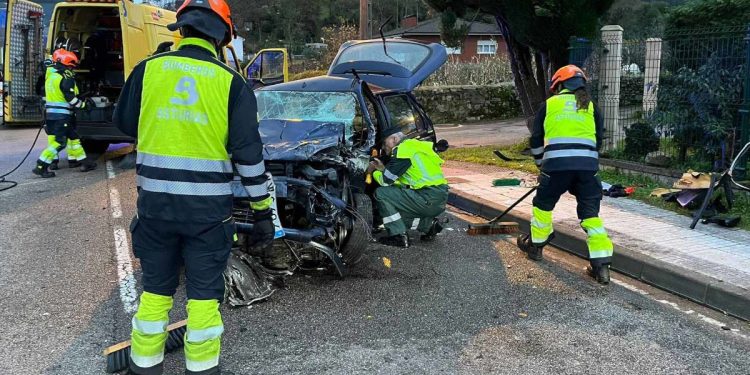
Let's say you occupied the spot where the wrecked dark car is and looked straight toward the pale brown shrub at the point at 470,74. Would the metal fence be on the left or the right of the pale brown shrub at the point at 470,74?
right

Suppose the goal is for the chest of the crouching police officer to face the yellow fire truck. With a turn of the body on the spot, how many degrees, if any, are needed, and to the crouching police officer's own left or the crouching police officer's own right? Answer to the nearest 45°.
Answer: approximately 45° to the crouching police officer's own right

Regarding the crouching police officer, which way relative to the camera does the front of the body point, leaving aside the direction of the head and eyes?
to the viewer's left

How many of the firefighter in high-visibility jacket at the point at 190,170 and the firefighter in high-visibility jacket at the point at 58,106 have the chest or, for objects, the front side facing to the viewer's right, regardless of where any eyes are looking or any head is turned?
1

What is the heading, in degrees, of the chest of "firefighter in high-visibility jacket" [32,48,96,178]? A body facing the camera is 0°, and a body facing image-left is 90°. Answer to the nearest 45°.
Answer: approximately 270°

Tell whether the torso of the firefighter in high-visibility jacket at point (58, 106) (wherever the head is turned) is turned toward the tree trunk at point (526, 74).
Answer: yes

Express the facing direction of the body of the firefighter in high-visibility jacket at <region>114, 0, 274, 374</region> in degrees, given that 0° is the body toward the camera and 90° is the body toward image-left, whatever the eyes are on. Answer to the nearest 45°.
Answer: approximately 180°

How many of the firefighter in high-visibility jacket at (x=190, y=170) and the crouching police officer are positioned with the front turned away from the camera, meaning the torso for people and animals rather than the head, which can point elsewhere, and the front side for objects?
1

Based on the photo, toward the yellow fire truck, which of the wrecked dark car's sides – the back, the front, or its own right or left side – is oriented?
right

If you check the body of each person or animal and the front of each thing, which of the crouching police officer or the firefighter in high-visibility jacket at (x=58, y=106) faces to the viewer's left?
the crouching police officer

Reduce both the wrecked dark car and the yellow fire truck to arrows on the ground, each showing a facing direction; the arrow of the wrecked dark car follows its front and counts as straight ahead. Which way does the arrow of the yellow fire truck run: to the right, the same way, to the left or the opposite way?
the opposite way
